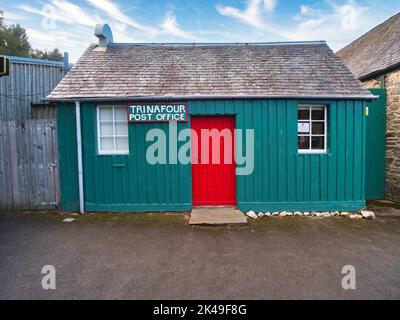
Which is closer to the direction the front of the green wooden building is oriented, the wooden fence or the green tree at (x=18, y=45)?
the wooden fence

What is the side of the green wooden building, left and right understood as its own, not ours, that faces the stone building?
left

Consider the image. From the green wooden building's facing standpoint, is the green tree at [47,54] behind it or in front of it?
behind

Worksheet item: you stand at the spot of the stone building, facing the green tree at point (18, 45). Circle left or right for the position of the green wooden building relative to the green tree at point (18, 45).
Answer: left

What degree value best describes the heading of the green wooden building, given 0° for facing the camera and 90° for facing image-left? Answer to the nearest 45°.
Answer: approximately 0°

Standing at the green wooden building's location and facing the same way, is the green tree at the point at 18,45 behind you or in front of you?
behind

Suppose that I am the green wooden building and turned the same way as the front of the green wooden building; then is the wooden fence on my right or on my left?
on my right
